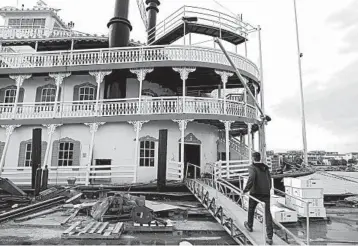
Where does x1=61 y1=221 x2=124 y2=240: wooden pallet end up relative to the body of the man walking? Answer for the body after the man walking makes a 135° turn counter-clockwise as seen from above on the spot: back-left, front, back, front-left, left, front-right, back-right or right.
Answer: right

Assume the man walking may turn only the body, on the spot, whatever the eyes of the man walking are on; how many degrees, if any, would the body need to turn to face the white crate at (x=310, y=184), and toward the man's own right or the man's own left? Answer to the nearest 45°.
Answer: approximately 45° to the man's own right

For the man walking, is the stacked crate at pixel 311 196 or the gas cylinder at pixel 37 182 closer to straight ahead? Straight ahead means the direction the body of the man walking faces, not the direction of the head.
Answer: the gas cylinder

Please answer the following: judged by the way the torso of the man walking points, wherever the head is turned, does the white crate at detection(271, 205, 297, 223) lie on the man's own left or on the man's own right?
on the man's own right

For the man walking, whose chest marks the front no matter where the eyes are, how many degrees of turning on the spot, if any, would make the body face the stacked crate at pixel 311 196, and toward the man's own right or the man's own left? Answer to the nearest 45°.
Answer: approximately 45° to the man's own right

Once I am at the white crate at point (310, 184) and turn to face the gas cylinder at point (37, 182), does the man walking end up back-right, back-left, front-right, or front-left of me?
front-left

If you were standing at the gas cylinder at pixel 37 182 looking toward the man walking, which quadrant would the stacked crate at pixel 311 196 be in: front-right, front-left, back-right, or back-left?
front-left

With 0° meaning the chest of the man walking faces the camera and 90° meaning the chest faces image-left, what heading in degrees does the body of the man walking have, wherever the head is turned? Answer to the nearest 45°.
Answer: approximately 135°

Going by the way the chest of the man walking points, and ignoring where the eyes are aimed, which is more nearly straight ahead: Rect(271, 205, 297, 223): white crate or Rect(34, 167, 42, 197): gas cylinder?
the gas cylinder
